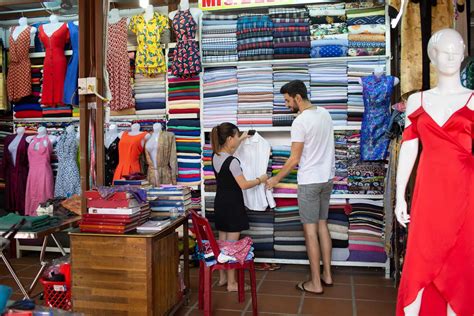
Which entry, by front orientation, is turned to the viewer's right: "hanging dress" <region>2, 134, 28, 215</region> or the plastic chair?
the plastic chair

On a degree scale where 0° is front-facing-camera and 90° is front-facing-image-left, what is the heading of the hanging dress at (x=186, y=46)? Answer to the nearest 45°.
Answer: approximately 0°

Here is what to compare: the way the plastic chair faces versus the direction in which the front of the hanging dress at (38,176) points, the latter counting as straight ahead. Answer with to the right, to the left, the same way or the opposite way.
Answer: to the left

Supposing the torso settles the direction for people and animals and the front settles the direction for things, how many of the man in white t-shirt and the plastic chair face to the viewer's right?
1

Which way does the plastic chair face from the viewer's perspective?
to the viewer's right

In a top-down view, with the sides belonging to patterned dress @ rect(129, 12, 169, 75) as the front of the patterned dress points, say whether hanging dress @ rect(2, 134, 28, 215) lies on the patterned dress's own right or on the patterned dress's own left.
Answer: on the patterned dress's own right

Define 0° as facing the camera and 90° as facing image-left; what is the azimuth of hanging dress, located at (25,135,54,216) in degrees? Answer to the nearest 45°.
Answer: approximately 0°

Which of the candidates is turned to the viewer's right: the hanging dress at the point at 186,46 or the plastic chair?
the plastic chair

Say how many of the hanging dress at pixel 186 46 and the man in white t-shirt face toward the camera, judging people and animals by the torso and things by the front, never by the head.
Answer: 1
